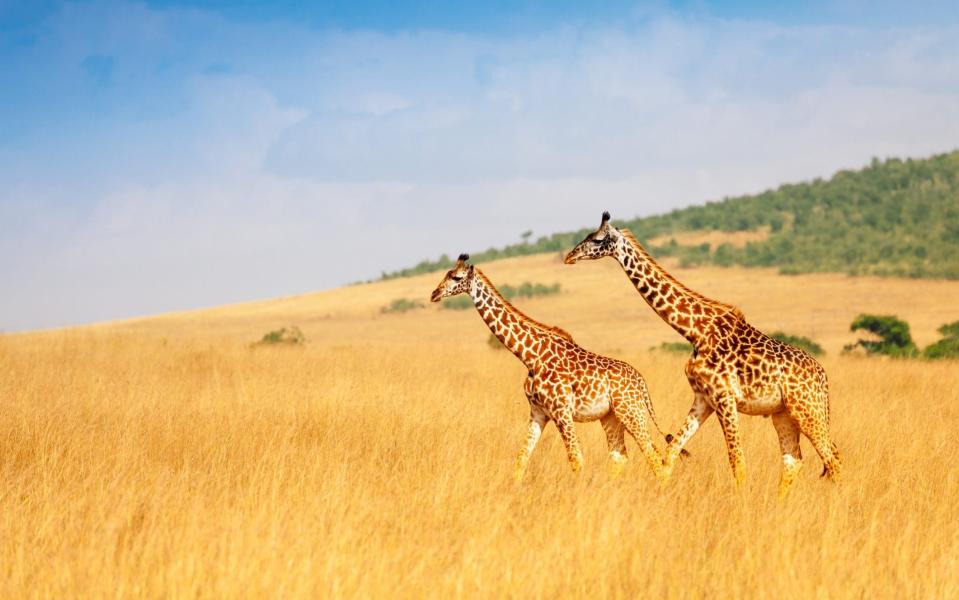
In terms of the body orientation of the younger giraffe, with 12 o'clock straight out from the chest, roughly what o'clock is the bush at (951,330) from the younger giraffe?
The bush is roughly at 4 o'clock from the younger giraffe.

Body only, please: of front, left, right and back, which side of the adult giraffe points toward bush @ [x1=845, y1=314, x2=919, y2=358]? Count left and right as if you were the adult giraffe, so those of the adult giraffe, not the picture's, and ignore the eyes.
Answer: right

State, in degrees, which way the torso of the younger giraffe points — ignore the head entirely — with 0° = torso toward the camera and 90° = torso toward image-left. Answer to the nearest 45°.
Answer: approximately 90°

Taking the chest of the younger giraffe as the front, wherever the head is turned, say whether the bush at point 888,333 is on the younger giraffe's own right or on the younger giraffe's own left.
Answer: on the younger giraffe's own right

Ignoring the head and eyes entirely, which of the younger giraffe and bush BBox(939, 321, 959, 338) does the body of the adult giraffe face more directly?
the younger giraffe

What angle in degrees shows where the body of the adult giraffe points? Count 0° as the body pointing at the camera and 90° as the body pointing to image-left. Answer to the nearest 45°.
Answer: approximately 90°

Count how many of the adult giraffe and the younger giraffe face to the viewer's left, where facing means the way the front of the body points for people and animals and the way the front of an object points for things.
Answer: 2

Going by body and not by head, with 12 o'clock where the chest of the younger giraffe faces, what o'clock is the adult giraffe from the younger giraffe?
The adult giraffe is roughly at 6 o'clock from the younger giraffe.

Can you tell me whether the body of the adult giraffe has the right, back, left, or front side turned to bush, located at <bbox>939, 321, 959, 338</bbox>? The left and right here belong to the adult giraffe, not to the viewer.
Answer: right
